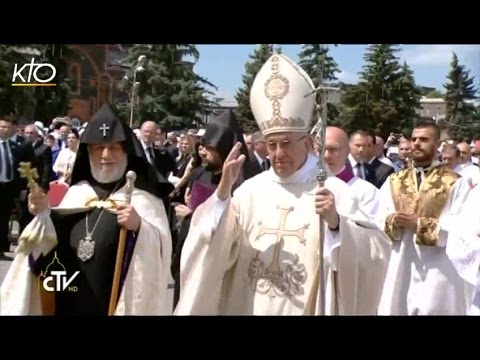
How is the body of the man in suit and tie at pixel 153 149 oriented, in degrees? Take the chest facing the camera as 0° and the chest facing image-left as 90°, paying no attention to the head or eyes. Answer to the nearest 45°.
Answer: approximately 45°

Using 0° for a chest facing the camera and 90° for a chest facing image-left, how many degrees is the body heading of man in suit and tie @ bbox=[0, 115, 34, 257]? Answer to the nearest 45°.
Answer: approximately 0°
